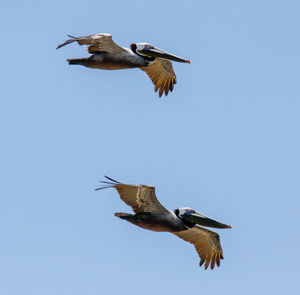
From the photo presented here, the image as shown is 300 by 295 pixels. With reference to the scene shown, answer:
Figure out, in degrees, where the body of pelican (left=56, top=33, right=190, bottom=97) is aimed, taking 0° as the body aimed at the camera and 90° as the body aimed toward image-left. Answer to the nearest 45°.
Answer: approximately 270°
